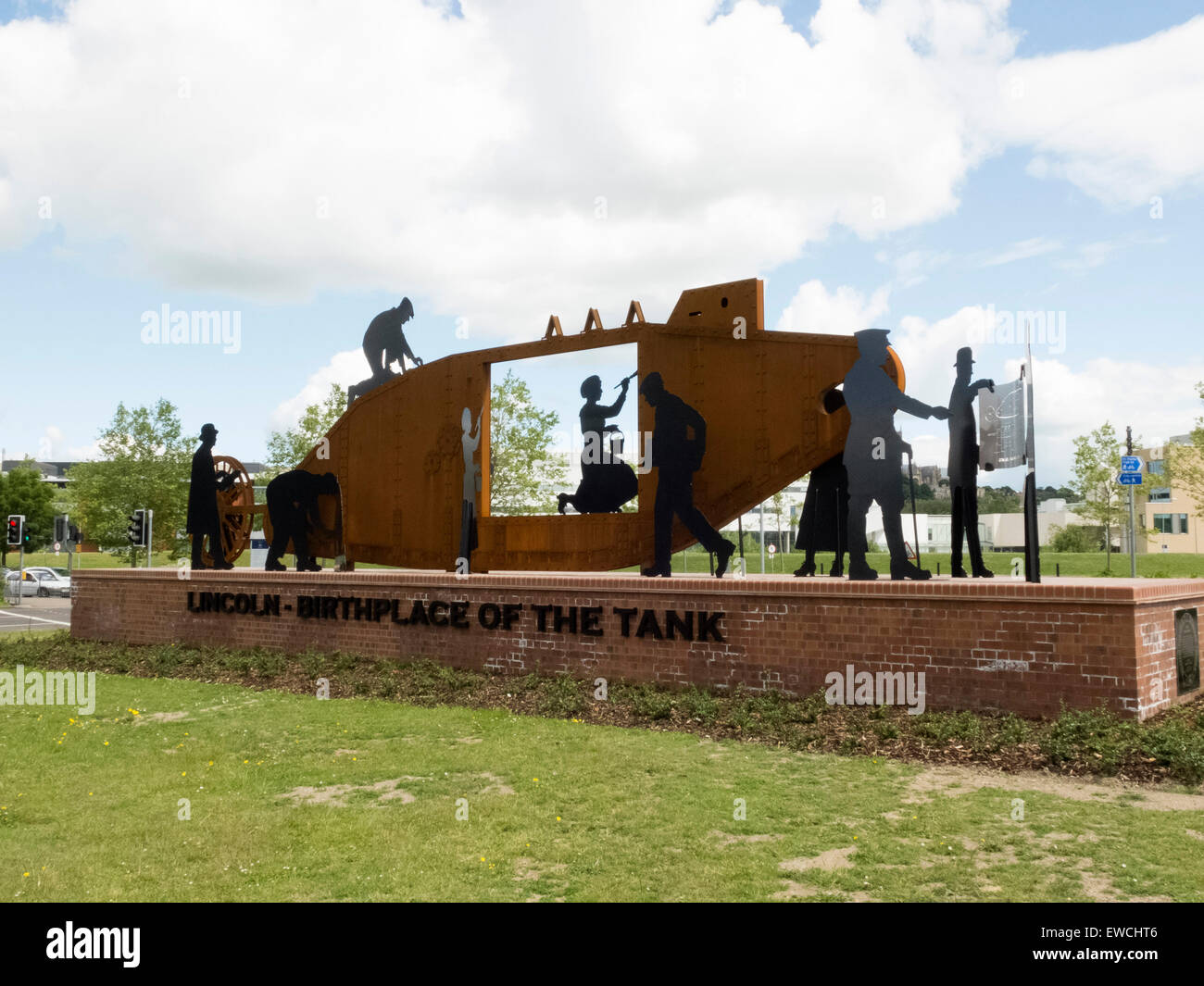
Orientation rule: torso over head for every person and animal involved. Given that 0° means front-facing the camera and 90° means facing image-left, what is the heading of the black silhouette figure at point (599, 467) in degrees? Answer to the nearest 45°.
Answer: approximately 270°

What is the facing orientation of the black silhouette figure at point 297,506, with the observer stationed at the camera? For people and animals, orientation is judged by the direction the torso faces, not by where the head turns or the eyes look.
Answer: facing to the right of the viewer

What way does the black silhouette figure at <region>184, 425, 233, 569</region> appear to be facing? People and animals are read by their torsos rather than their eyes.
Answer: to the viewer's right

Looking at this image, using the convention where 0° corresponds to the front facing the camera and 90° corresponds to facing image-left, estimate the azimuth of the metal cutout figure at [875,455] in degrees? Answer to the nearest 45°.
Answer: approximately 270°

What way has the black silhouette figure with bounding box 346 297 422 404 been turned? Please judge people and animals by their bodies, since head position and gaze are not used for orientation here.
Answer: to the viewer's right
